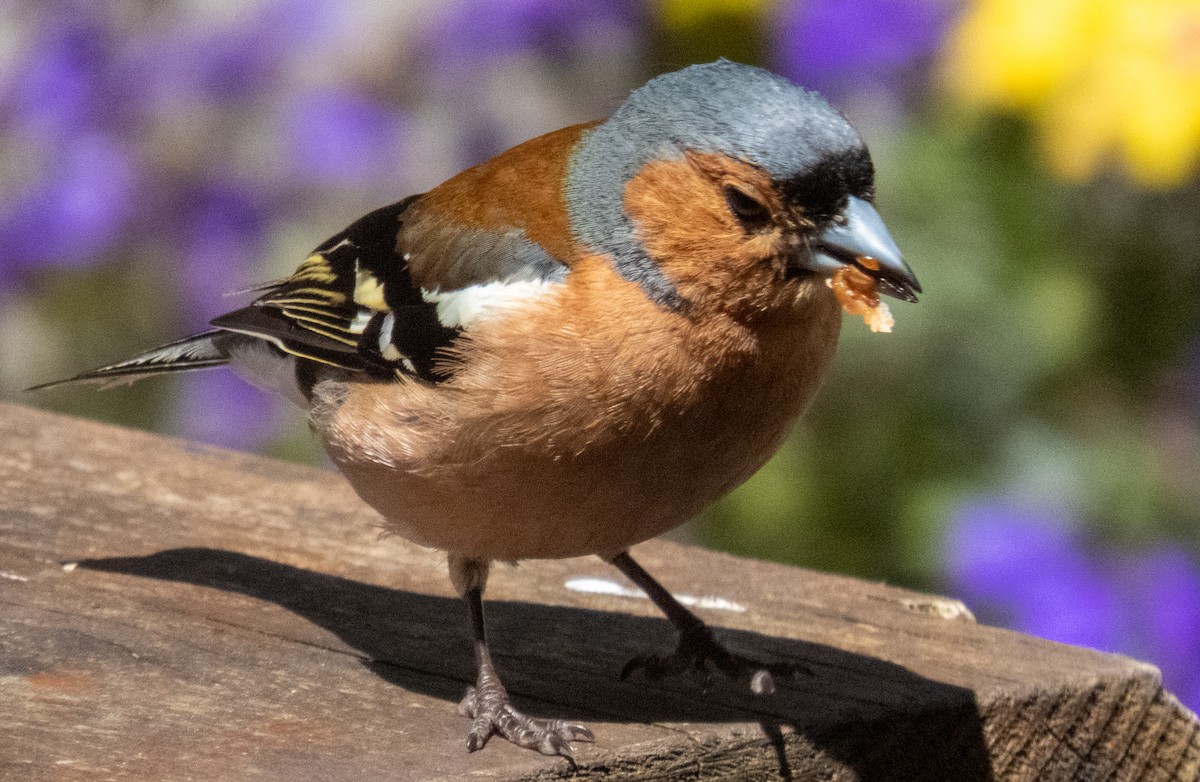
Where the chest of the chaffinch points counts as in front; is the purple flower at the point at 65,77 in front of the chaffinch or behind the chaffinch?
behind

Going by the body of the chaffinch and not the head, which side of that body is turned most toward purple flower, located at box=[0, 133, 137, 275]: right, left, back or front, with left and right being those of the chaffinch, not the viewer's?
back

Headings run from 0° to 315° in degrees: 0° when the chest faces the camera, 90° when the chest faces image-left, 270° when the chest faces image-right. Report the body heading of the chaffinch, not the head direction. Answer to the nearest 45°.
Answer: approximately 315°

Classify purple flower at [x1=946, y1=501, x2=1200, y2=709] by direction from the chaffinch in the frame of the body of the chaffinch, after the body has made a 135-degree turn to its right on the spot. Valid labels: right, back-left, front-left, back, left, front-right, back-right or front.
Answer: back-right

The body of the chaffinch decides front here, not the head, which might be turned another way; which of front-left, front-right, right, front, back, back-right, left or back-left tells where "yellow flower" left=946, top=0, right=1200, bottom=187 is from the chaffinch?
left

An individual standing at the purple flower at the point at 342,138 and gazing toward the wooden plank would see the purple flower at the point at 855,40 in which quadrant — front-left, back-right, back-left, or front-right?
front-left

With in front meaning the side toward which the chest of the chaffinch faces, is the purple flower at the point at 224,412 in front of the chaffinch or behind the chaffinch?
behind

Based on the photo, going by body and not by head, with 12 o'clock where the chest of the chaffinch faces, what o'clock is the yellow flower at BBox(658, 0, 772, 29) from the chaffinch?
The yellow flower is roughly at 8 o'clock from the chaffinch.

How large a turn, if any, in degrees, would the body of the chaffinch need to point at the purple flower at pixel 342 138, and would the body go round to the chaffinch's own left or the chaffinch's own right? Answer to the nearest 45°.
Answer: approximately 135° to the chaffinch's own left

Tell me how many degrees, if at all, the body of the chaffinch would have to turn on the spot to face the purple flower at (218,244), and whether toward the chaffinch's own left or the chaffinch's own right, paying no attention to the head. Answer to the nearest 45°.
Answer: approximately 135° to the chaffinch's own left

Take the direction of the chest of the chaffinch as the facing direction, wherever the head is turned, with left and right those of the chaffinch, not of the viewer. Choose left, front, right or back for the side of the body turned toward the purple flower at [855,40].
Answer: left
